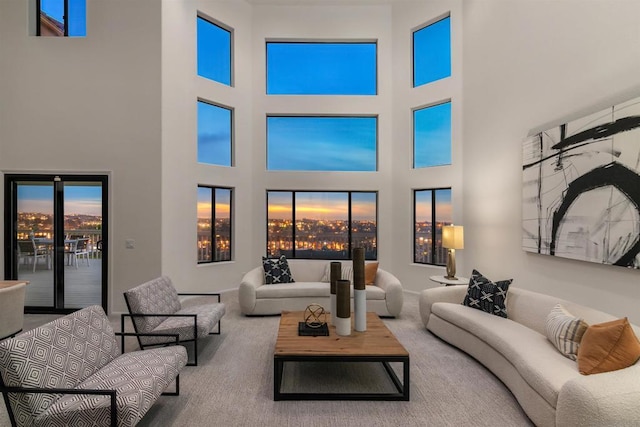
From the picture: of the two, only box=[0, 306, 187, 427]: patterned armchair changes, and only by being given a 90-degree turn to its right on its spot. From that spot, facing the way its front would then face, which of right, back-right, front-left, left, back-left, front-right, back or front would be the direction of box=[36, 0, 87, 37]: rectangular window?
back-right

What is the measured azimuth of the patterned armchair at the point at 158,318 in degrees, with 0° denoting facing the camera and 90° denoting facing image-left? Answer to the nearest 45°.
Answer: approximately 315°

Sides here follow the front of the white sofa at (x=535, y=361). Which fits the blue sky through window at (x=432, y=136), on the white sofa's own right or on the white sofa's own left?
on the white sofa's own right

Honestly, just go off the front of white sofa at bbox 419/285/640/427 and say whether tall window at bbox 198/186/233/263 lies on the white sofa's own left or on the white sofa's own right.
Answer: on the white sofa's own right

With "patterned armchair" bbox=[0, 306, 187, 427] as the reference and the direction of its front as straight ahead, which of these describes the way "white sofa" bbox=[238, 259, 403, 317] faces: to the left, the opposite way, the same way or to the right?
to the right

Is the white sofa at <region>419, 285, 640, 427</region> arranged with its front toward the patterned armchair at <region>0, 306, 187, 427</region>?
yes

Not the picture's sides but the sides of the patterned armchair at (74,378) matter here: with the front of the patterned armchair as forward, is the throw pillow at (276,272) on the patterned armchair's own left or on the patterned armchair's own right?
on the patterned armchair's own left

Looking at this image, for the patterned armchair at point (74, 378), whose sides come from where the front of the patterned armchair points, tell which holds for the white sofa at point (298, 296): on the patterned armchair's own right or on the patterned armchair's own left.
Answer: on the patterned armchair's own left

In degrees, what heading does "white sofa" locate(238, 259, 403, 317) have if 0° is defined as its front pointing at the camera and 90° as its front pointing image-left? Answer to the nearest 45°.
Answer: approximately 0°

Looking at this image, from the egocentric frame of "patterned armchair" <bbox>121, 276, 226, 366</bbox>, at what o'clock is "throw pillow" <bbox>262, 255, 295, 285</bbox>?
The throw pillow is roughly at 9 o'clock from the patterned armchair.

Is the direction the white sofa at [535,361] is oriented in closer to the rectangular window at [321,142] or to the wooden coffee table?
the wooden coffee table

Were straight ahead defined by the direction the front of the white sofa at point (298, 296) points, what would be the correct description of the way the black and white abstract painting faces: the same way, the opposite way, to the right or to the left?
to the right
